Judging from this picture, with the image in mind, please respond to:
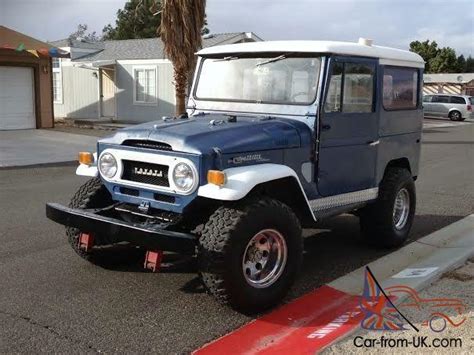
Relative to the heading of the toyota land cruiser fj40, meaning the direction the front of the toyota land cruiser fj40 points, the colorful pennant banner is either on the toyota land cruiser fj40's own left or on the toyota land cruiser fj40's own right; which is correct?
on the toyota land cruiser fj40's own right

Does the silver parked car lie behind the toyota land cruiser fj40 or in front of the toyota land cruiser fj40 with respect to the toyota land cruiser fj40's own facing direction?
behind

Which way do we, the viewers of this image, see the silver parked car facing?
facing to the left of the viewer

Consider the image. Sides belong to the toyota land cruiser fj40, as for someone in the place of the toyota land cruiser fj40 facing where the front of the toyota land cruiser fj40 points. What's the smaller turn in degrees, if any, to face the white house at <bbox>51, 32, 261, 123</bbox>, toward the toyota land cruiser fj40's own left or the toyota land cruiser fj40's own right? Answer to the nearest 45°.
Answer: approximately 135° to the toyota land cruiser fj40's own right

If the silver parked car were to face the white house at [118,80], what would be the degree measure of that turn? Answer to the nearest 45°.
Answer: approximately 45° to its left

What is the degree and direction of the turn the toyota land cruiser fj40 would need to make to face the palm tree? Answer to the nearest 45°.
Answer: approximately 135° to its right

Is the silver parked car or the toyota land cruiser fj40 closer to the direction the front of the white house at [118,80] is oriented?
the toyota land cruiser fj40

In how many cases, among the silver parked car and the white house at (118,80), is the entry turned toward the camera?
1
